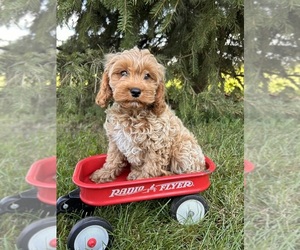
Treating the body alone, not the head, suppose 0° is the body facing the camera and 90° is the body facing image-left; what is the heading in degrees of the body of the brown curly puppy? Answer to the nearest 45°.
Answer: approximately 45°
